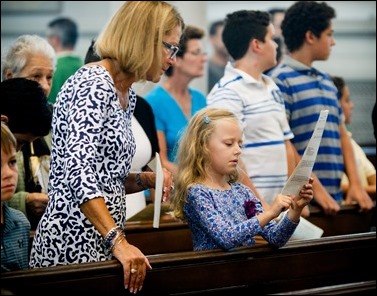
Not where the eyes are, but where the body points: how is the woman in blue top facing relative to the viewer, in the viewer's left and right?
facing the viewer and to the right of the viewer

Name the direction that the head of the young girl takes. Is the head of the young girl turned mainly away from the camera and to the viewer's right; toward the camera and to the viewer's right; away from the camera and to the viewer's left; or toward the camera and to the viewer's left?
toward the camera and to the viewer's right

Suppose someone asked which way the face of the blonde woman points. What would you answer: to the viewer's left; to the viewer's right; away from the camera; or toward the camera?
to the viewer's right

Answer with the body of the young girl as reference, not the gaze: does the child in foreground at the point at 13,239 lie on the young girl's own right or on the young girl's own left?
on the young girl's own right

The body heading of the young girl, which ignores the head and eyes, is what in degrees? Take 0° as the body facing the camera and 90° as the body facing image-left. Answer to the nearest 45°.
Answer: approximately 315°

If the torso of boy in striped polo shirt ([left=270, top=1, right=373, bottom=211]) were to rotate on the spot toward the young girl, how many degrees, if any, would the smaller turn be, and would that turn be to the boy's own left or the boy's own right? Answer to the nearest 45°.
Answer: approximately 45° to the boy's own right

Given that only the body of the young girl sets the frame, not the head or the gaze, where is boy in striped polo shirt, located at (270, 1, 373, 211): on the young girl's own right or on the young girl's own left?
on the young girl's own left

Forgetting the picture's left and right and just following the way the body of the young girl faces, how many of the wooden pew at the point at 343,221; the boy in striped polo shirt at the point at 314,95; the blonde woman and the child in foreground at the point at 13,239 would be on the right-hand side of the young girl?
2

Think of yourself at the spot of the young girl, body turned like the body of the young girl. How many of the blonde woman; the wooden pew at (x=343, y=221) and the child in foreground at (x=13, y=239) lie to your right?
2

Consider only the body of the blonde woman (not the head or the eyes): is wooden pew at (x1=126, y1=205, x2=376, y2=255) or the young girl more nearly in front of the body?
the young girl

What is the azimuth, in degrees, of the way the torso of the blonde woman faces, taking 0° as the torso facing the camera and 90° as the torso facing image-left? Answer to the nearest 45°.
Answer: approximately 270°

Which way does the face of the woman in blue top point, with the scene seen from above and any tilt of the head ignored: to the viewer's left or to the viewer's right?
to the viewer's right

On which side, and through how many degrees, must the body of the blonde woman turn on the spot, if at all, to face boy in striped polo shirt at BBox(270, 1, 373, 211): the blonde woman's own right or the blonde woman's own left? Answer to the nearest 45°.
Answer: approximately 45° to the blonde woman's own left
